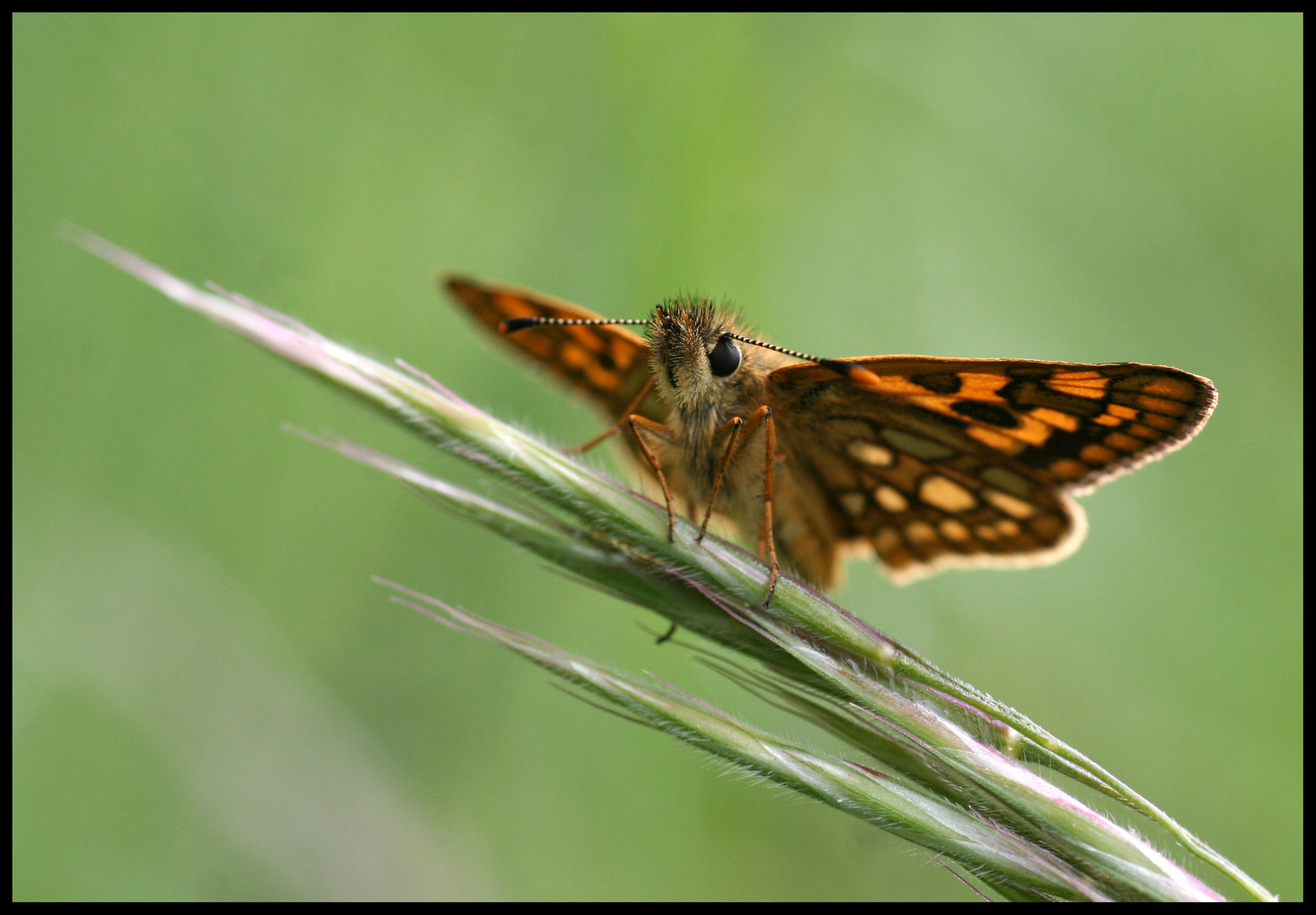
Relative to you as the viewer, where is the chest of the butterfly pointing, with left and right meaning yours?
facing the viewer and to the left of the viewer
